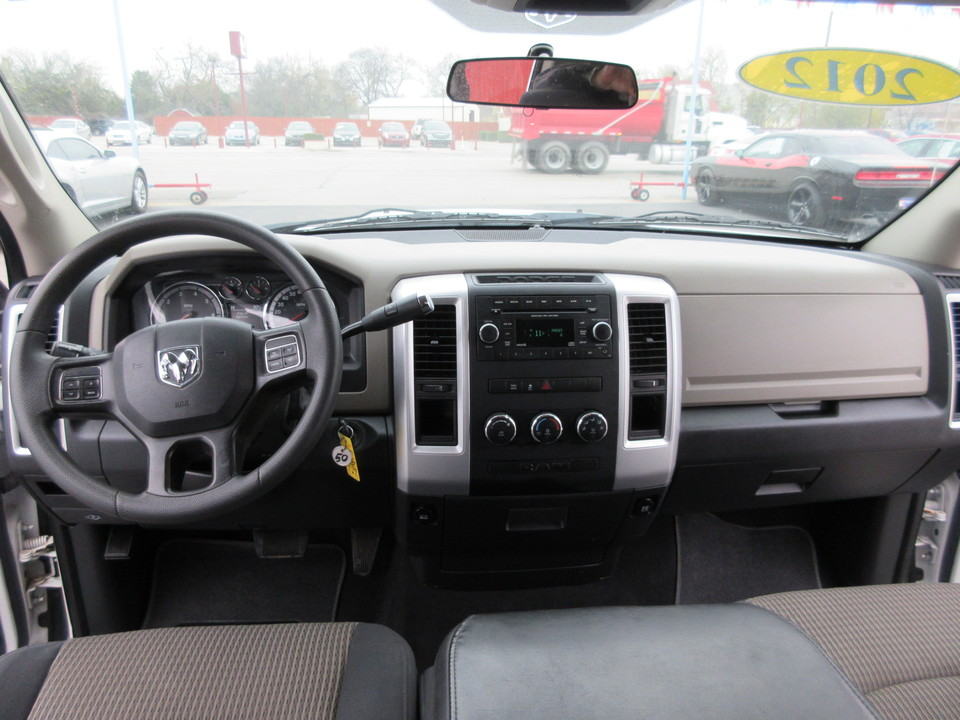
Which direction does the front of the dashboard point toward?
toward the camera

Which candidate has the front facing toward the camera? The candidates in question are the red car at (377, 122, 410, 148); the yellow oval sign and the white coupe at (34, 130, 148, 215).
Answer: the red car

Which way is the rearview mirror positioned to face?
toward the camera

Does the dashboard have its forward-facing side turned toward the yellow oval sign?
no

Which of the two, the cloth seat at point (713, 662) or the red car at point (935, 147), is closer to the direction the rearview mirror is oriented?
the cloth seat

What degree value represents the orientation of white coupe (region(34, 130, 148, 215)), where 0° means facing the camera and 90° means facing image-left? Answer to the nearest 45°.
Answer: approximately 225°

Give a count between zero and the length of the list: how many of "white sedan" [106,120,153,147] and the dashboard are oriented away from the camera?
0

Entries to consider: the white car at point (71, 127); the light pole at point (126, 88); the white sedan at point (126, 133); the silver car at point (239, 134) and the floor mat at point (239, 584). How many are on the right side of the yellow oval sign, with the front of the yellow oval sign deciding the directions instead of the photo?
0

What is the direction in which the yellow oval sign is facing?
away from the camera

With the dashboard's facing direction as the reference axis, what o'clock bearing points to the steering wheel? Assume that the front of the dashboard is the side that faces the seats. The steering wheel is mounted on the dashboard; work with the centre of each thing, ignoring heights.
The steering wheel is roughly at 2 o'clock from the dashboard.

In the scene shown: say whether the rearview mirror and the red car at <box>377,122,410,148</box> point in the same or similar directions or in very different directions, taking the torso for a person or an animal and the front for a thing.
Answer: same or similar directions

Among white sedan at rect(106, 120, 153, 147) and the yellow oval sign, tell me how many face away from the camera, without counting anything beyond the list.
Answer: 1
